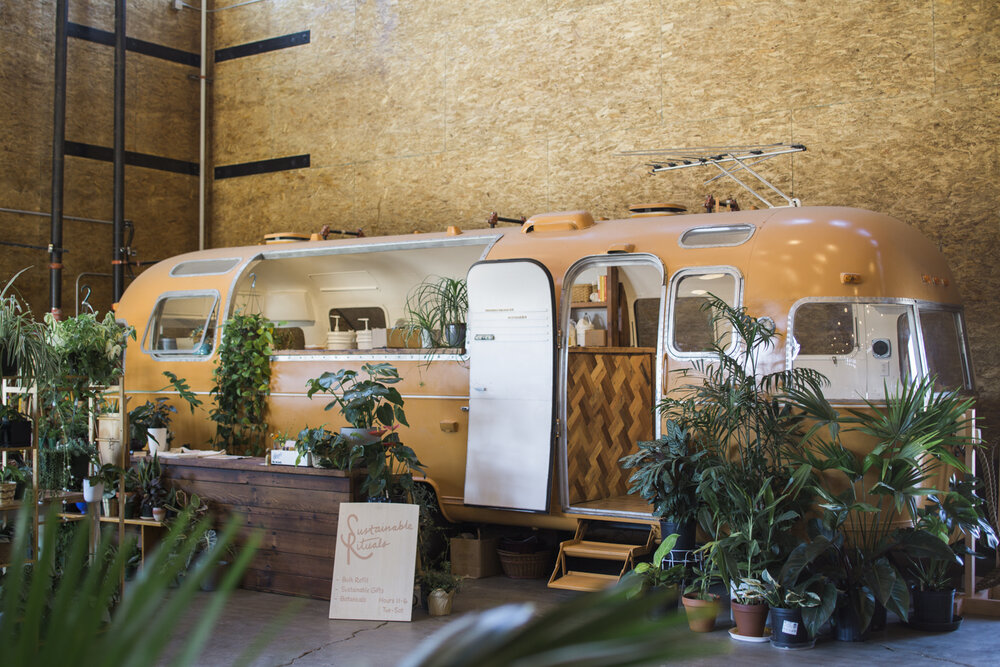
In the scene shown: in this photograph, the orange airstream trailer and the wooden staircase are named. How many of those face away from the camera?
0

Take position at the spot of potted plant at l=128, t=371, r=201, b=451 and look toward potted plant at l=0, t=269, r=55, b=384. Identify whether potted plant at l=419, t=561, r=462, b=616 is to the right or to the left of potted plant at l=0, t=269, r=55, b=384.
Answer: left

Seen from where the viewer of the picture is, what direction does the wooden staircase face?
facing the viewer and to the left of the viewer

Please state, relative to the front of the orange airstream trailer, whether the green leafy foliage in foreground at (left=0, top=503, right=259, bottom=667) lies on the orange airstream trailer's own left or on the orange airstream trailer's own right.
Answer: on the orange airstream trailer's own right

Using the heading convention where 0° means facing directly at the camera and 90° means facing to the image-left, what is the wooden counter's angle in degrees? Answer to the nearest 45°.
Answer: approximately 0°

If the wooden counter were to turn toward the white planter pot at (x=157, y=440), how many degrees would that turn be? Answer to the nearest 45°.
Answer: approximately 135° to its right

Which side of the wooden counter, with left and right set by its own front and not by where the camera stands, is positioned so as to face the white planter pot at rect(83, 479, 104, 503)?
right

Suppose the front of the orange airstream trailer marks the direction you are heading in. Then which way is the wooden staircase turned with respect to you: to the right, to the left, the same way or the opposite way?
to the right

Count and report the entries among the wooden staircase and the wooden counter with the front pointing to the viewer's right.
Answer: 0

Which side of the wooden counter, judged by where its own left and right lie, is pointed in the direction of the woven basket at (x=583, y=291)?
left

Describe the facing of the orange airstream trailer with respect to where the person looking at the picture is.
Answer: facing the viewer and to the right of the viewer

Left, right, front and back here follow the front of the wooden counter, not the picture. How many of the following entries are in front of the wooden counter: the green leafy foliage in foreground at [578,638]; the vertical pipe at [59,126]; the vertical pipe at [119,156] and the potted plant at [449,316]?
1
